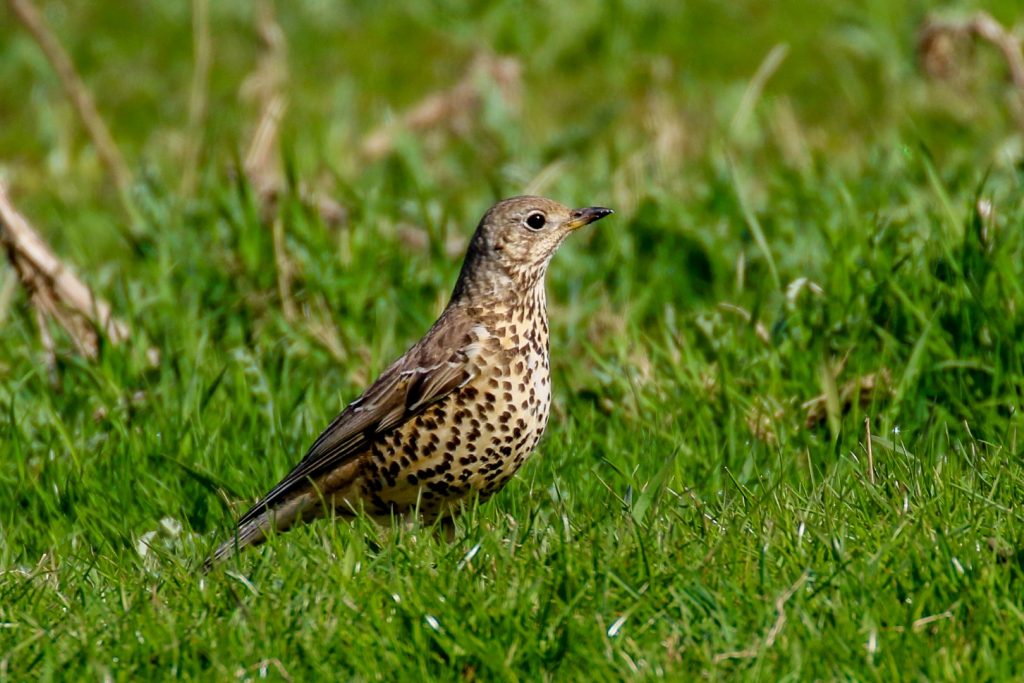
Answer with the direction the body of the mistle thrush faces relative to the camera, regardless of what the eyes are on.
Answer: to the viewer's right

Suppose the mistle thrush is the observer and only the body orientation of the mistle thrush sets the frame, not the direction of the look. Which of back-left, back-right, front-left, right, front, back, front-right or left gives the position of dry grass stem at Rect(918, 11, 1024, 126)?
front-left

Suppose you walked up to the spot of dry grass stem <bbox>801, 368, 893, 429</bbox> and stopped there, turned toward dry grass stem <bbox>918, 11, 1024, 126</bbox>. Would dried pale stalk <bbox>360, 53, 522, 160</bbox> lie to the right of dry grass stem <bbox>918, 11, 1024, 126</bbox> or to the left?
left

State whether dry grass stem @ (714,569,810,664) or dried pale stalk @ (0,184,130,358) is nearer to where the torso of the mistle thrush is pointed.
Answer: the dry grass stem

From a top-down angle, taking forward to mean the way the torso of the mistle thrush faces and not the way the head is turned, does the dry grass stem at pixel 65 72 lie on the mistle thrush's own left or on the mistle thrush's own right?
on the mistle thrush's own left

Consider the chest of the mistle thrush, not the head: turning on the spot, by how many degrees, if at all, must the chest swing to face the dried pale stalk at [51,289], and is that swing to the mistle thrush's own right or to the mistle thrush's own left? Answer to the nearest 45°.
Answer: approximately 135° to the mistle thrush's own left

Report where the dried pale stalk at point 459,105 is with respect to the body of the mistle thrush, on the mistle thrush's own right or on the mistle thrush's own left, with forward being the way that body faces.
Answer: on the mistle thrush's own left

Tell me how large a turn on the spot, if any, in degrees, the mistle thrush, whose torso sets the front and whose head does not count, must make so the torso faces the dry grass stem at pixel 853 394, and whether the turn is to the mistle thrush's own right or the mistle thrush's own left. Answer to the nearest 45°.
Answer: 0° — it already faces it

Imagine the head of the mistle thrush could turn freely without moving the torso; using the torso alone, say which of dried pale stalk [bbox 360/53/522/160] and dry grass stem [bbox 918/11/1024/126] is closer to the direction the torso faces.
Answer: the dry grass stem

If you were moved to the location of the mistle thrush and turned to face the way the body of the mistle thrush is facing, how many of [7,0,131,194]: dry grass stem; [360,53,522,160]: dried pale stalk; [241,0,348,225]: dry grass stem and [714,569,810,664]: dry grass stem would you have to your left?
3

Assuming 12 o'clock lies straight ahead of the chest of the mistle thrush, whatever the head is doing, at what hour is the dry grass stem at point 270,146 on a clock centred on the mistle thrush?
The dry grass stem is roughly at 9 o'clock from the mistle thrush.
